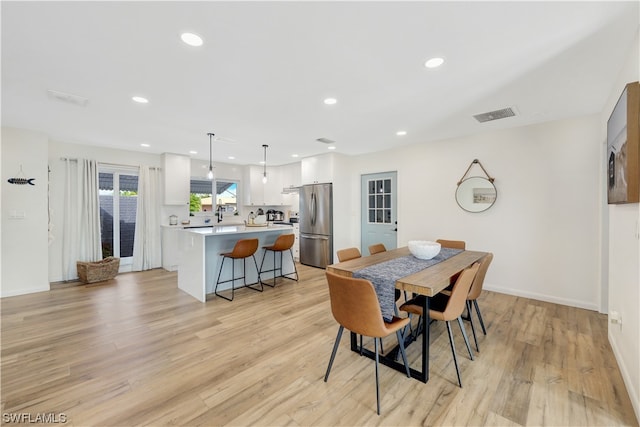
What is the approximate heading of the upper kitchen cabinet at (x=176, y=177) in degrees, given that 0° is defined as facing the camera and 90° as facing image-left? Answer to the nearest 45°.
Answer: approximately 315°

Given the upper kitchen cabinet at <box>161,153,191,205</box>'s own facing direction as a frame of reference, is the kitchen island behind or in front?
in front

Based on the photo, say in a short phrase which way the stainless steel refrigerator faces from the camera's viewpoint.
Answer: facing the viewer and to the left of the viewer

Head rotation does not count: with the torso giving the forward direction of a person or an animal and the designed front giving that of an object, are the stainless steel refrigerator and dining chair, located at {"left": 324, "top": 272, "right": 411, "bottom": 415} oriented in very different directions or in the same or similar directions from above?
very different directions

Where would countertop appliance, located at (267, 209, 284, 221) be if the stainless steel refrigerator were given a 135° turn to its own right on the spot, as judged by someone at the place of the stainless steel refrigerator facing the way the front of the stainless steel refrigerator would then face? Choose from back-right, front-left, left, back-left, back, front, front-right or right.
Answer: front-left

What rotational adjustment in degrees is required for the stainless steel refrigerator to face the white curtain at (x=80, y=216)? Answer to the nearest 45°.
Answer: approximately 45° to its right

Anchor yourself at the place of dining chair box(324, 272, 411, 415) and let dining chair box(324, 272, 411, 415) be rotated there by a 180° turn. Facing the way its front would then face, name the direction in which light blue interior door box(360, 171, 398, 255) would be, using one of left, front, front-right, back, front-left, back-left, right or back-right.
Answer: back-right

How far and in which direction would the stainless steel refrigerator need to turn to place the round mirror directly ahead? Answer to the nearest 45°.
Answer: approximately 90° to its left

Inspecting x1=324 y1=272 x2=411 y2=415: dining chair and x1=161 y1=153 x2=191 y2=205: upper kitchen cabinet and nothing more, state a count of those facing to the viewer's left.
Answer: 0

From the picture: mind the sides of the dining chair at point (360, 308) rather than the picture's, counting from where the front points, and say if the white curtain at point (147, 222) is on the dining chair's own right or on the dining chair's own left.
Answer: on the dining chair's own left

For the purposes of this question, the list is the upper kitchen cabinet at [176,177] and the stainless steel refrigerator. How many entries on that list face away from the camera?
0

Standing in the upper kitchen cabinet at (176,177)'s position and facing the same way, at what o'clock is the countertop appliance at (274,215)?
The countertop appliance is roughly at 10 o'clock from the upper kitchen cabinet.

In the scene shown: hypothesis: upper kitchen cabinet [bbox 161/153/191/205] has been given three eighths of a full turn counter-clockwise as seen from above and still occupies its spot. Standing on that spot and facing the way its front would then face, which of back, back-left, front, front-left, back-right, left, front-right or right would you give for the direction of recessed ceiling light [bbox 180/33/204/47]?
back

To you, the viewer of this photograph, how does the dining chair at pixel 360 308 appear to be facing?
facing away from the viewer and to the right of the viewer

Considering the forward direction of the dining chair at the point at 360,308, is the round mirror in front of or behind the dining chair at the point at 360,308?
in front
